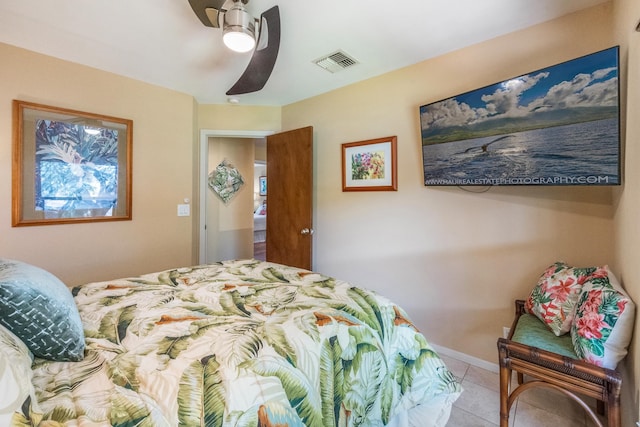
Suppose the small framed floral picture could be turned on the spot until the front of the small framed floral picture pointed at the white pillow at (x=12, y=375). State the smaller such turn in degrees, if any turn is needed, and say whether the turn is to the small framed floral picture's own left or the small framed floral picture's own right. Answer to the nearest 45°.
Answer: approximately 45° to the small framed floral picture's own left

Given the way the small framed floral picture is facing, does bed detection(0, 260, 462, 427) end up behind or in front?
in front

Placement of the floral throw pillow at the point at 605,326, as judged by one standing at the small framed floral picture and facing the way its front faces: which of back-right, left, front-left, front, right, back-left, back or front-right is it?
left

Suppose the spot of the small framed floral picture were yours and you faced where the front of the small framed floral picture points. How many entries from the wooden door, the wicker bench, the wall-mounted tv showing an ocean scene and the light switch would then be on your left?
2

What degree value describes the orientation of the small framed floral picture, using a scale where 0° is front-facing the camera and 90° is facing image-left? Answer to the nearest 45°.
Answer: approximately 45°

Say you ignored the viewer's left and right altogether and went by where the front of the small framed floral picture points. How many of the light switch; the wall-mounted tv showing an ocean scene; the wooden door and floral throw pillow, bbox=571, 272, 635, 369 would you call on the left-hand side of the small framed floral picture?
2

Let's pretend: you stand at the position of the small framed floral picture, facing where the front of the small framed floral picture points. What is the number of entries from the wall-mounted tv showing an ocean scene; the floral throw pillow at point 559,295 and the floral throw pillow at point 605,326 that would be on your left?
3

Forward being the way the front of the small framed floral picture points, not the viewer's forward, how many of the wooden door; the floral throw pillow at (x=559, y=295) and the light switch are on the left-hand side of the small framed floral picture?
1

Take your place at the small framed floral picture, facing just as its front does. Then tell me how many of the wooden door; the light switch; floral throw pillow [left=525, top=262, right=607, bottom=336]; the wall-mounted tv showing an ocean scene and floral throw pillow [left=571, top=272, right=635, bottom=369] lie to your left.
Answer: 3

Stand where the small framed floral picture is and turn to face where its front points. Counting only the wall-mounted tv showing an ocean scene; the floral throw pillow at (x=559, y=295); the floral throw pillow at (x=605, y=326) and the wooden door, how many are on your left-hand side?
3

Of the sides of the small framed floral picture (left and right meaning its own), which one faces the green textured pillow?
front

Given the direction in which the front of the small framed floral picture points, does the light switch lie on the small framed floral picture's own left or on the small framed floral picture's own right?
on the small framed floral picture's own right

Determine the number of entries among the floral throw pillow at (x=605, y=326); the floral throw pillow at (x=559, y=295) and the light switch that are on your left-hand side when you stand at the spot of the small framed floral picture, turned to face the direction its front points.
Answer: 2

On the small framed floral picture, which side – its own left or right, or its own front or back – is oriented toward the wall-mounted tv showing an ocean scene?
left

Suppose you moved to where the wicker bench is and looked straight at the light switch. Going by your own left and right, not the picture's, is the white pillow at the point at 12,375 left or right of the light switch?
left
